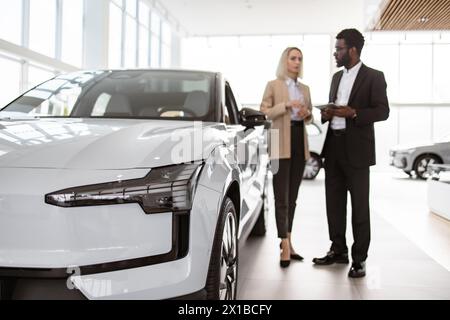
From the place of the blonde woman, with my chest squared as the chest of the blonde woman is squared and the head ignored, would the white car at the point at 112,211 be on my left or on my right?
on my right

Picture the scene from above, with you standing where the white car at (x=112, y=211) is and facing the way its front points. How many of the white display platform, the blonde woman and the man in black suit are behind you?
3

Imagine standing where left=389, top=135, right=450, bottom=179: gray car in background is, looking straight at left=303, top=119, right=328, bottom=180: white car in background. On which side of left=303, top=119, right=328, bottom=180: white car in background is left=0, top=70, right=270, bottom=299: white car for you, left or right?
left

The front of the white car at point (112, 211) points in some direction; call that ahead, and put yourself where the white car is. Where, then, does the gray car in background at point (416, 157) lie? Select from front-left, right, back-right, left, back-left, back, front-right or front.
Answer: back

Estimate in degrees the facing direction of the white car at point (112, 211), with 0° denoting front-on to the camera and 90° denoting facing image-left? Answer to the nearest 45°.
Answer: approximately 45°

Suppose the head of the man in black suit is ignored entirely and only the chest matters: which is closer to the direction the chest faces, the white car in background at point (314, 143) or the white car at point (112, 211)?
the white car

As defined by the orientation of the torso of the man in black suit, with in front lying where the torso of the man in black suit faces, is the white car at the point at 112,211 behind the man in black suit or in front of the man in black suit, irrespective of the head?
in front

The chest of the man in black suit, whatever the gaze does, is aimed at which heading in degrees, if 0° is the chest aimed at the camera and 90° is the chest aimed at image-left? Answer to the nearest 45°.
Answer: approximately 45°

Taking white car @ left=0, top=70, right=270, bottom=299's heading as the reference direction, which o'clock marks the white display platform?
The white display platform is roughly at 6 o'clock from the white car.

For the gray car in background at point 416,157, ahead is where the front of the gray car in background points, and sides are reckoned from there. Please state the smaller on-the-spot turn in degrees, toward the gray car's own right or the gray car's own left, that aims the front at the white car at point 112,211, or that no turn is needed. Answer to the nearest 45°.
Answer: approximately 45° to the gray car's own left

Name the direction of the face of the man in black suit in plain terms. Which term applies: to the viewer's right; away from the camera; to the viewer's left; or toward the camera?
to the viewer's left

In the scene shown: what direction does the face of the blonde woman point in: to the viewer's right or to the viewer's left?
to the viewer's right

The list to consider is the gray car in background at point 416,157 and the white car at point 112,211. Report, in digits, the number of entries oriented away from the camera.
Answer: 0

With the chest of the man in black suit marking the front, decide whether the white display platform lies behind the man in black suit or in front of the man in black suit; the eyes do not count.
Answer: behind

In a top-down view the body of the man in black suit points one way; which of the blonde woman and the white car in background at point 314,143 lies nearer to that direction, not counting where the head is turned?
the blonde woman

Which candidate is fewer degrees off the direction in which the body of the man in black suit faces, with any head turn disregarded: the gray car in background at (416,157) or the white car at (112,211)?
the white car

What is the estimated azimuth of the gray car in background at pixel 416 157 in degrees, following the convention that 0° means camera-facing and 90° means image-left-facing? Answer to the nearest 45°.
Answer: approximately 45°

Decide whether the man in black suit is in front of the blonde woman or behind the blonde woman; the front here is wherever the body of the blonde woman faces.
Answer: in front
